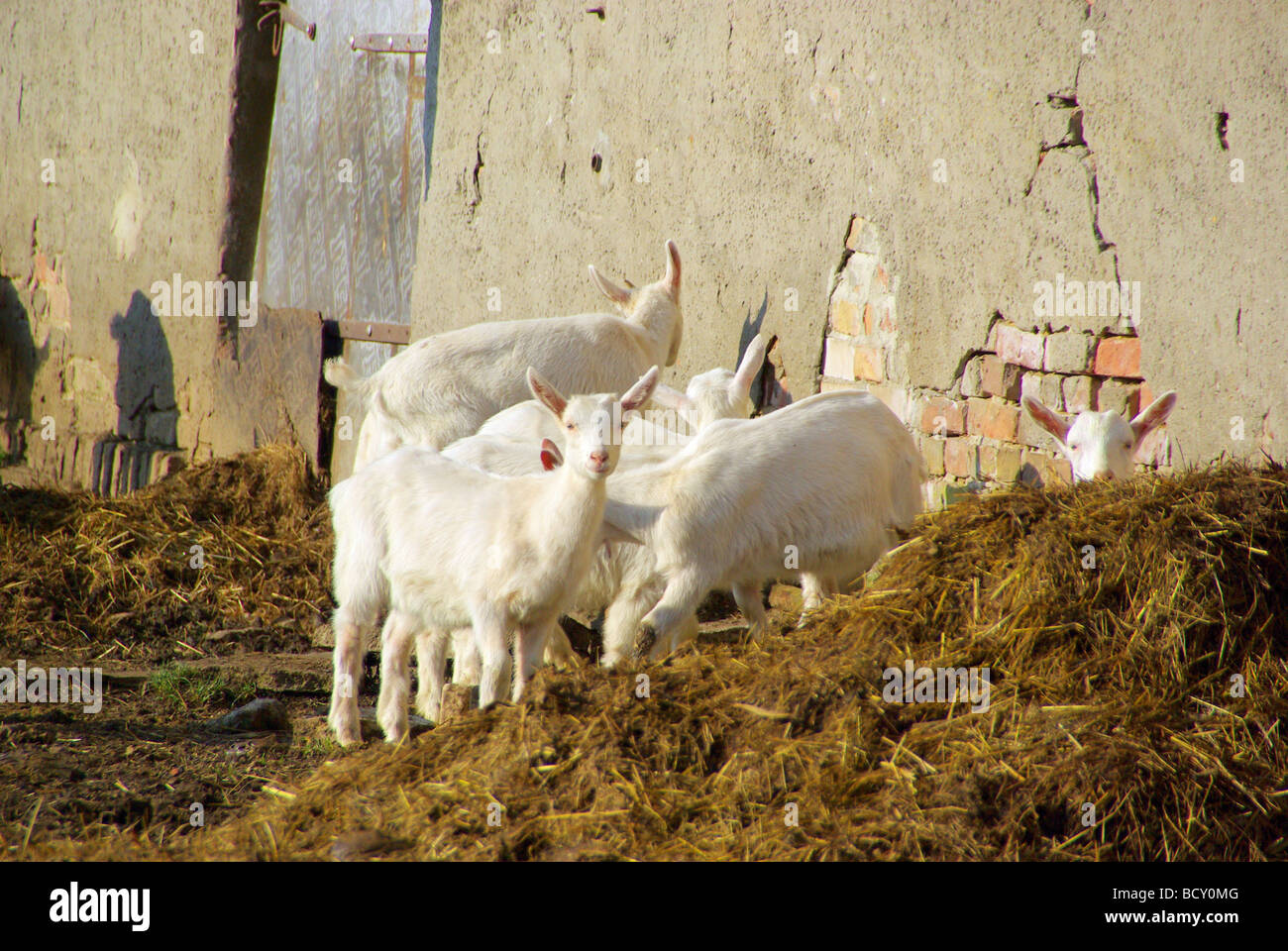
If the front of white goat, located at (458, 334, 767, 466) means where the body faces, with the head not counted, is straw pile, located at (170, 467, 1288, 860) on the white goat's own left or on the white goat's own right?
on the white goat's own right

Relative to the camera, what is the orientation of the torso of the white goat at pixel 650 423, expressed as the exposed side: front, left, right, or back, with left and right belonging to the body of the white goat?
right

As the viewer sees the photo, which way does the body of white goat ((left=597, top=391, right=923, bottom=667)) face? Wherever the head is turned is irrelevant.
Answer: to the viewer's left

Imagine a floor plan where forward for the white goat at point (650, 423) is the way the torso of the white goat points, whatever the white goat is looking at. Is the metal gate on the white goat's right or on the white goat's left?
on the white goat's left

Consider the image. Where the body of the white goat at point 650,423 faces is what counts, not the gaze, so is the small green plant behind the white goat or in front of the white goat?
behind

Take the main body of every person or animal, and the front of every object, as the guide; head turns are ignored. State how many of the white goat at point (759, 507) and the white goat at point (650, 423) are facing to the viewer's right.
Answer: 1
